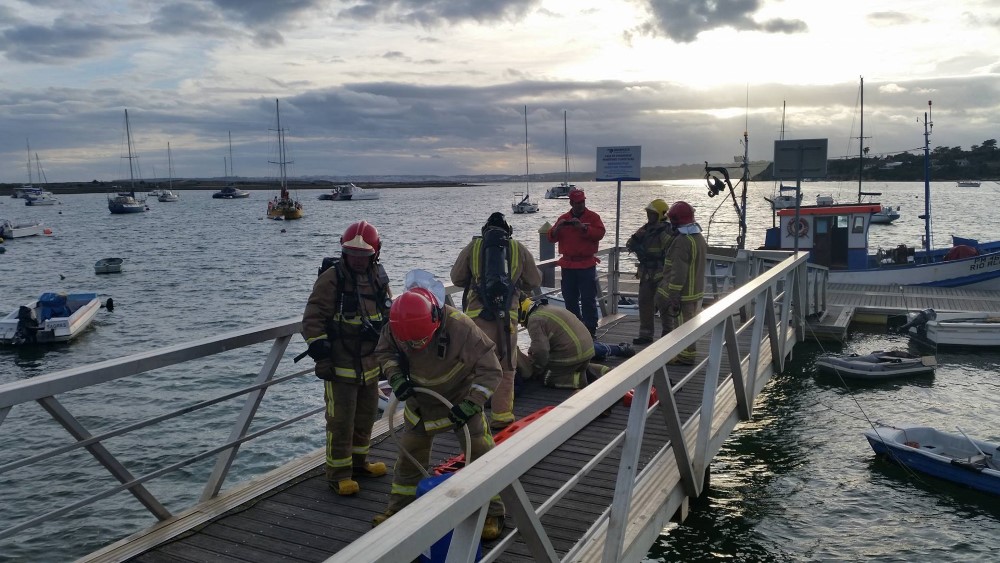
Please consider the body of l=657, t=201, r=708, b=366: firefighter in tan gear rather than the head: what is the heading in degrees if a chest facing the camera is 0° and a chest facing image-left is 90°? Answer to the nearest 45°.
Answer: approximately 90°

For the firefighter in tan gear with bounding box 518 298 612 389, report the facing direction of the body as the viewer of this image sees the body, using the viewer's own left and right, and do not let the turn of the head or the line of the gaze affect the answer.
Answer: facing to the left of the viewer

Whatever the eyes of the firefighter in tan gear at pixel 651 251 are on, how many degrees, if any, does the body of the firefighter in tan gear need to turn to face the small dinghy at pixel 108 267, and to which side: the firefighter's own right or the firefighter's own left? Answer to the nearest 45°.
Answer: approximately 90° to the firefighter's own right

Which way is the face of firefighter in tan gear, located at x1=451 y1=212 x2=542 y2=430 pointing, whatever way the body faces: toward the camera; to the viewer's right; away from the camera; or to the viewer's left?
away from the camera

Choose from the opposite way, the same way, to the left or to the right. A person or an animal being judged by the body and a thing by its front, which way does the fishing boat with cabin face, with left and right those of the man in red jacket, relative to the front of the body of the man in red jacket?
to the left

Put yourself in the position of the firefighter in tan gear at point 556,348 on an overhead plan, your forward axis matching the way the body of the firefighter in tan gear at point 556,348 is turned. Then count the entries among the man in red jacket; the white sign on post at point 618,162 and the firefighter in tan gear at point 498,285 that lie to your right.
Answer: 2

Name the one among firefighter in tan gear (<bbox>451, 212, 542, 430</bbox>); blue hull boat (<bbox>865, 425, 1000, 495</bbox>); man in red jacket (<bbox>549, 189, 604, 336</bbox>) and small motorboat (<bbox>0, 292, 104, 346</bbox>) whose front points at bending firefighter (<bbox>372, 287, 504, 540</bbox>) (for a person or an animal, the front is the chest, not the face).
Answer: the man in red jacket

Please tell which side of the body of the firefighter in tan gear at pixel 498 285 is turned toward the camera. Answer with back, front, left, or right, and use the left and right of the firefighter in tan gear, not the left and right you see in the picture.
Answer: back

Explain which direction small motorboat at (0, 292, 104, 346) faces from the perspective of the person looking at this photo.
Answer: facing away from the viewer and to the right of the viewer

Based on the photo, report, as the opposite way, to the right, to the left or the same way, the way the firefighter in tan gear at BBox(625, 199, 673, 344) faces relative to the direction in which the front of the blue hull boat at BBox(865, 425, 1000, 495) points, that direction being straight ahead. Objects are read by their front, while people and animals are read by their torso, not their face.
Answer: to the left

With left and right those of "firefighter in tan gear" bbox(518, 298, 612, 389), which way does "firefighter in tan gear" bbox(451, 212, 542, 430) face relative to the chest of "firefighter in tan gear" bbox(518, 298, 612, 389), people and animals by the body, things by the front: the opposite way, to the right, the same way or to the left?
to the right

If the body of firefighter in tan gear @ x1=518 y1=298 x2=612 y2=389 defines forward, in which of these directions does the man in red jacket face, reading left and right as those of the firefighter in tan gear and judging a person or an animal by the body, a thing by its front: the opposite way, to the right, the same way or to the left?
to the left
